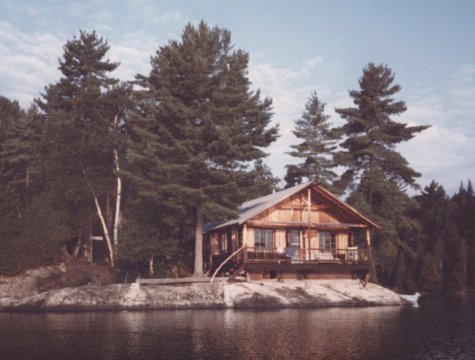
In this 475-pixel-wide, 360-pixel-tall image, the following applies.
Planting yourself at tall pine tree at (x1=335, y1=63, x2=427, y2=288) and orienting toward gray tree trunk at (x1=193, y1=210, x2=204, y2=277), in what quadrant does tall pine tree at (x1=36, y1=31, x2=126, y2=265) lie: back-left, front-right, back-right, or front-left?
front-right

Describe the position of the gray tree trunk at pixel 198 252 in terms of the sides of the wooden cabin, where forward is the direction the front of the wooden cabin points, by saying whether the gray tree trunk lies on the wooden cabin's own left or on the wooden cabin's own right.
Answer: on the wooden cabin's own right

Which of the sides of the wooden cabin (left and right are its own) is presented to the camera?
front

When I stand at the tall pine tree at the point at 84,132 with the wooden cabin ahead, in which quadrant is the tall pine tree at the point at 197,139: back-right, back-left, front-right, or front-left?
front-right

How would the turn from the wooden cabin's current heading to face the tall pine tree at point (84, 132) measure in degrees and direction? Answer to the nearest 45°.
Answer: approximately 90° to its right

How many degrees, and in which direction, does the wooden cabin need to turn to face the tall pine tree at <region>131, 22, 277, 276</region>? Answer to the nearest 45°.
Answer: approximately 45° to its right

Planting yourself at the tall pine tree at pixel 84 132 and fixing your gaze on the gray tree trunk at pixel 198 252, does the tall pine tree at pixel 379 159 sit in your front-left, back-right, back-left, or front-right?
front-left

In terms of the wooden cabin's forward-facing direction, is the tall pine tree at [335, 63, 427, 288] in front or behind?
behind

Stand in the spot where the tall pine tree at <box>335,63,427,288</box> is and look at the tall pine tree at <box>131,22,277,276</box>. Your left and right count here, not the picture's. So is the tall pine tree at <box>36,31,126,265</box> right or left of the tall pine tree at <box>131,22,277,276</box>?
right
